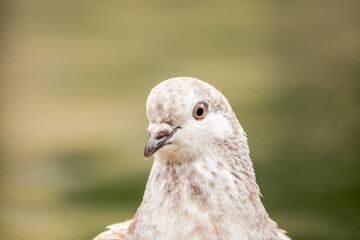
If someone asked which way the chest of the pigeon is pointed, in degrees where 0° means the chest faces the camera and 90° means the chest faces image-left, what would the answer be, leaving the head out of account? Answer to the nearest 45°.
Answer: approximately 45°
